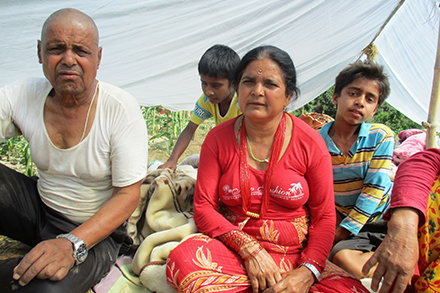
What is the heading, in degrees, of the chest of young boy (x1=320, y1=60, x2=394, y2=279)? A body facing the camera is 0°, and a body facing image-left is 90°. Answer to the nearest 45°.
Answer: approximately 45°

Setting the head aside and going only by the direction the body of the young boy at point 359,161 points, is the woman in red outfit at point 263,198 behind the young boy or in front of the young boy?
in front

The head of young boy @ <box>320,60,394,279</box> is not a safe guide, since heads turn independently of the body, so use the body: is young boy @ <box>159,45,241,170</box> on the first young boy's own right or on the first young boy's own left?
on the first young boy's own right

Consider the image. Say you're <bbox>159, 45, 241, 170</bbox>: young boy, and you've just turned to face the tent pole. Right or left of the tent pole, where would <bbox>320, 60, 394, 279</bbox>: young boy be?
right

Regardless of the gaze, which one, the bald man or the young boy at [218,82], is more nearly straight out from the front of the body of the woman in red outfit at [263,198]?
the bald man

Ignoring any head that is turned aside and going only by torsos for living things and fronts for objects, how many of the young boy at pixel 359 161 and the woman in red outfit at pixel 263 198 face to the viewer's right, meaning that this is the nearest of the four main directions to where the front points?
0

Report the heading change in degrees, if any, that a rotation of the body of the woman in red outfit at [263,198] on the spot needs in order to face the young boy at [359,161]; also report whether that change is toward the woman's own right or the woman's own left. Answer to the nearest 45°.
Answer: approximately 135° to the woman's own left

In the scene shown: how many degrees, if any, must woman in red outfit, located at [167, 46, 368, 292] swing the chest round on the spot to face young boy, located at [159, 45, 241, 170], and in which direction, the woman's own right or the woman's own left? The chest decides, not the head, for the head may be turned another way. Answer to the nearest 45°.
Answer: approximately 135° to the woman's own right
